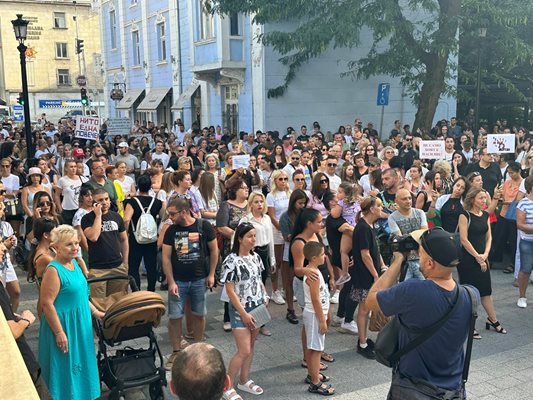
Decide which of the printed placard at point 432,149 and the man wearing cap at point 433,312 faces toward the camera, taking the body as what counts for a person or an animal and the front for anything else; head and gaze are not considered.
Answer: the printed placard

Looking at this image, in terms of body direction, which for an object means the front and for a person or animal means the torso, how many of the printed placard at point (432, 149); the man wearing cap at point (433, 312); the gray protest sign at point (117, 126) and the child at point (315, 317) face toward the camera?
2

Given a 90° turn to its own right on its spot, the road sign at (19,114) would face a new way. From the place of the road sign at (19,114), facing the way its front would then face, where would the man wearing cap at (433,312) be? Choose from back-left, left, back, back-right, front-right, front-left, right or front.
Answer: left

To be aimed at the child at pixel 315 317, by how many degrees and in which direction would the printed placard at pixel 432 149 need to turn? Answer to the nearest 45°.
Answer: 0° — it already faces them

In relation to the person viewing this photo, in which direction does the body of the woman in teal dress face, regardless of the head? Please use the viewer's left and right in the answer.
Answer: facing the viewer and to the right of the viewer

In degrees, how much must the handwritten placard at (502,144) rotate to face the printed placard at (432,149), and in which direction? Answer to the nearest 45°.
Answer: approximately 90° to its right

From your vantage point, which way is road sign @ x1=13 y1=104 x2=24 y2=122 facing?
toward the camera

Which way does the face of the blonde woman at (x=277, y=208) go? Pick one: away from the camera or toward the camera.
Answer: toward the camera

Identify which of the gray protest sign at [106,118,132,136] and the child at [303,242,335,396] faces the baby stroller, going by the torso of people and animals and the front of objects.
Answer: the gray protest sign

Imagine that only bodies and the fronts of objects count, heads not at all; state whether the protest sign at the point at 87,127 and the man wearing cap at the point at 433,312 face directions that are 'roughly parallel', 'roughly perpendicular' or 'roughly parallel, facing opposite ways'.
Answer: roughly parallel, facing opposite ways

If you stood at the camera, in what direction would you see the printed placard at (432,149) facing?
facing the viewer

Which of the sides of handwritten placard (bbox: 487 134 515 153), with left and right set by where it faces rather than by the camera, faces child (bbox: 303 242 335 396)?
front

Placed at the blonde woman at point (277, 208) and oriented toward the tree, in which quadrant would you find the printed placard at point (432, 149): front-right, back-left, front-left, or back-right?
front-right

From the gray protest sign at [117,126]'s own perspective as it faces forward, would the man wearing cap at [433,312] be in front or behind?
in front

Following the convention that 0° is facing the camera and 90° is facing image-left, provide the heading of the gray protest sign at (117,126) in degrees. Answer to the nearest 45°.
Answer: approximately 0°

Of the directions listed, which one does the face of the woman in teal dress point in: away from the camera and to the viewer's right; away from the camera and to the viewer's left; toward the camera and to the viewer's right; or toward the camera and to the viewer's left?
toward the camera and to the viewer's right
